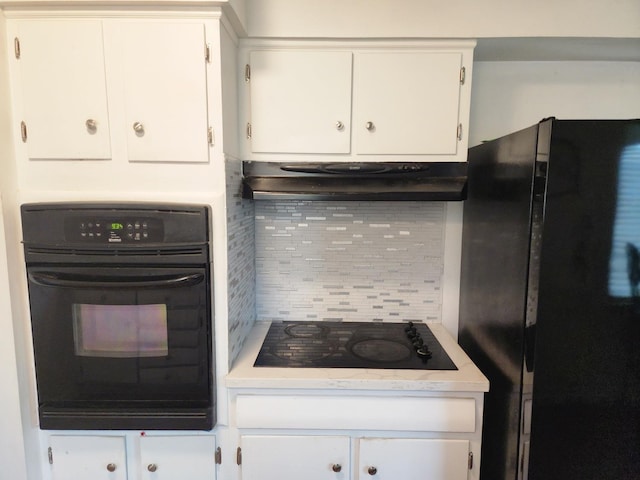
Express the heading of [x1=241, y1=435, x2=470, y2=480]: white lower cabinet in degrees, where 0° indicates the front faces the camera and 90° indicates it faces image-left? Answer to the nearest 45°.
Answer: approximately 0°

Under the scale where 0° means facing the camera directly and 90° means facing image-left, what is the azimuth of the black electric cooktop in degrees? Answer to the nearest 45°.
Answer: approximately 0°

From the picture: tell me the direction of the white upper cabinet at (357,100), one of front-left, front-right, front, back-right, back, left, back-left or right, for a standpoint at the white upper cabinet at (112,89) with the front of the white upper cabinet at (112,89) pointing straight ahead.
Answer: left

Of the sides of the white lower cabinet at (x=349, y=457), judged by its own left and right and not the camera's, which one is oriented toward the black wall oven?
right

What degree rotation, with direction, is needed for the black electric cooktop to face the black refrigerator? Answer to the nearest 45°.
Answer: approximately 45° to its left

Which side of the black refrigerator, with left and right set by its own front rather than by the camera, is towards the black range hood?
right

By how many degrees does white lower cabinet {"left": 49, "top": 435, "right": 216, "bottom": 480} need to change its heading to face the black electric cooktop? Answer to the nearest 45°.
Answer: approximately 90° to its left
